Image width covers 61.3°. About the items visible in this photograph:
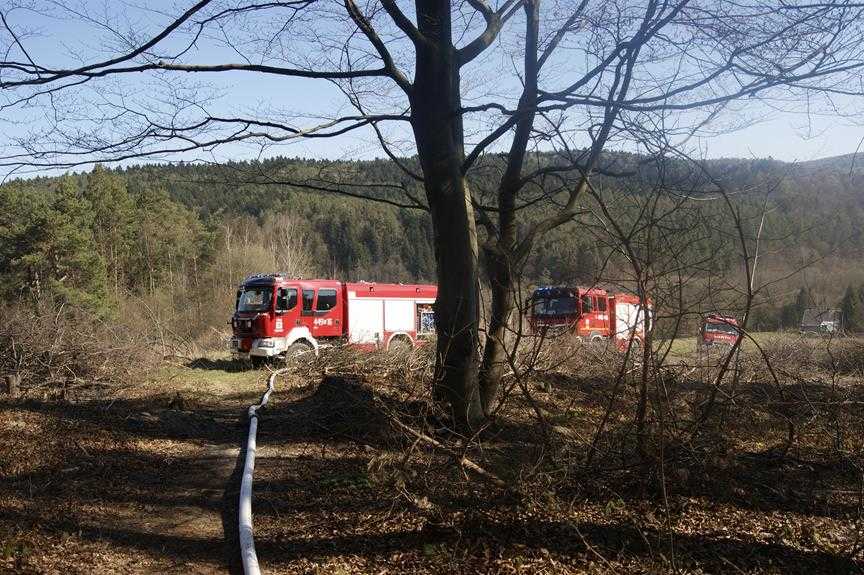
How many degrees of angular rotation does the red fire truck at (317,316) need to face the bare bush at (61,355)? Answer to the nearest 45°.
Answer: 0° — it already faces it

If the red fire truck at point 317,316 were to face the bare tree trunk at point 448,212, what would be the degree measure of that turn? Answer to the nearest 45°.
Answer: approximately 45° to its left

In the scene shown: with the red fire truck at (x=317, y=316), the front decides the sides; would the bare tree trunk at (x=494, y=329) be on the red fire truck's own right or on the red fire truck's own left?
on the red fire truck's own left

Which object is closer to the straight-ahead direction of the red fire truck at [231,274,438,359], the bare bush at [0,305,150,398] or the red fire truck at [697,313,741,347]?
the bare bush

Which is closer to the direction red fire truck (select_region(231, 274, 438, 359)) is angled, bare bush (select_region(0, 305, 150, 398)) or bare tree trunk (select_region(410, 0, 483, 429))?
the bare bush

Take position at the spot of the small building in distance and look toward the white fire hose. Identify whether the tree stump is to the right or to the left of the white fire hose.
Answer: right

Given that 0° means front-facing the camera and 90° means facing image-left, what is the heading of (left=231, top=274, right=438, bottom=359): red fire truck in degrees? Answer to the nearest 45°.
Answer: approximately 45°

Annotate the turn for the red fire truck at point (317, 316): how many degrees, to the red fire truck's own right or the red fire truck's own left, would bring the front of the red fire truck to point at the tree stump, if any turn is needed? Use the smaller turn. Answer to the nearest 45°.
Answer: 0° — it already faces it

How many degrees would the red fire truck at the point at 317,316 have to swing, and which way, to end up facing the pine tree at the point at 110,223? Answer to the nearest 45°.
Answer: approximately 90° to its right
